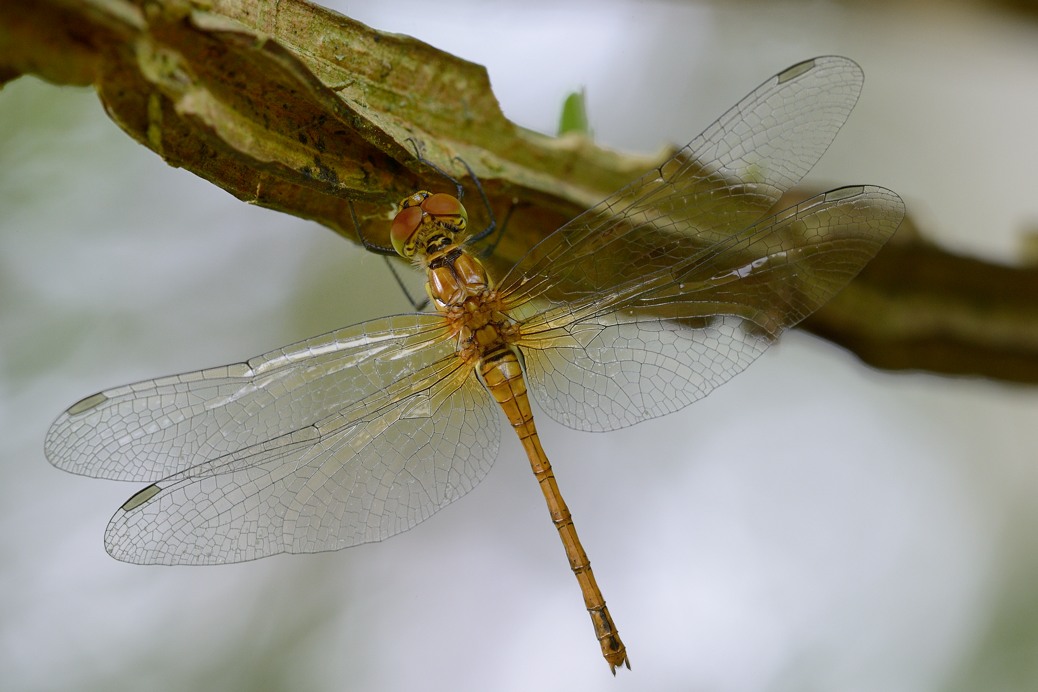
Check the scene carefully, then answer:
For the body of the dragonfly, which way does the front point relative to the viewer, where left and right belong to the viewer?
facing away from the viewer and to the left of the viewer
